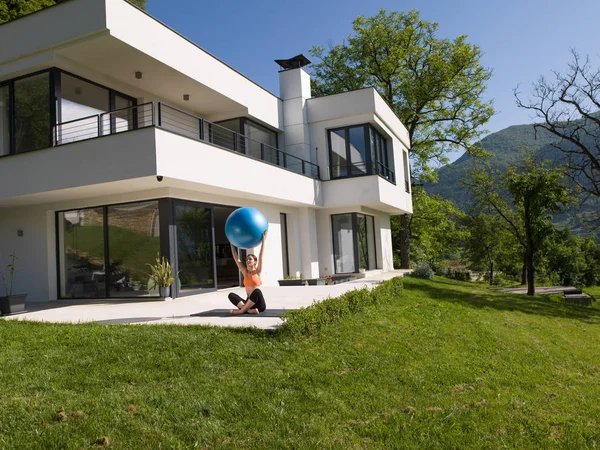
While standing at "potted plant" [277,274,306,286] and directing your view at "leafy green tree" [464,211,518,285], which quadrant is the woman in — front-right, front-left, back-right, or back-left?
back-right

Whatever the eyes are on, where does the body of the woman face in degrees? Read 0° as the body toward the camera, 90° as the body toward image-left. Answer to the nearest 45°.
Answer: approximately 45°

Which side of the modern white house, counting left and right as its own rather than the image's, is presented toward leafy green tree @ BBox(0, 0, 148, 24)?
back

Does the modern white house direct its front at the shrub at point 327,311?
yes

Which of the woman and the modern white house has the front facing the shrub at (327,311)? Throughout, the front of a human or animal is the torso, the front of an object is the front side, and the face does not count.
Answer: the modern white house

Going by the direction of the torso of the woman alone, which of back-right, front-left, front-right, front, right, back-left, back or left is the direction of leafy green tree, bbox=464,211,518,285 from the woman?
back

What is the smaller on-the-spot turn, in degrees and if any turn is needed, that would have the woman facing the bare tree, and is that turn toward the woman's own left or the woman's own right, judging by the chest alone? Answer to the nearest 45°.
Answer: approximately 180°

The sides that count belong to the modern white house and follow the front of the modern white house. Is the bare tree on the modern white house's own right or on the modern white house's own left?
on the modern white house's own left

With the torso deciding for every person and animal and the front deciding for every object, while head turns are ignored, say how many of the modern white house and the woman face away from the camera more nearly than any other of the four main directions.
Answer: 0

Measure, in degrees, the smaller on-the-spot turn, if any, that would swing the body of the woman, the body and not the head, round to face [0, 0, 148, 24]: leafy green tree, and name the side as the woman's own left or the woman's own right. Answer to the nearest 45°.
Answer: approximately 90° to the woman's own right

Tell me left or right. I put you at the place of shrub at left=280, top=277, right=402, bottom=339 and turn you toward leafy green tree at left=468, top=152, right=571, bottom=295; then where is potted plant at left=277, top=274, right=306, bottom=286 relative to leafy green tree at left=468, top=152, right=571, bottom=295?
left

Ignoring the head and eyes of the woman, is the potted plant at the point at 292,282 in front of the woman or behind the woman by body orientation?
behind

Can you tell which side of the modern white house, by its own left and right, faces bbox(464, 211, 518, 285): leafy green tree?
left

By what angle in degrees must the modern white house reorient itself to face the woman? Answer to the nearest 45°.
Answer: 0° — it already faces them
